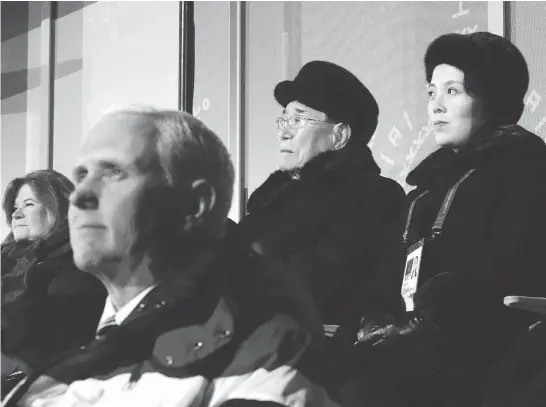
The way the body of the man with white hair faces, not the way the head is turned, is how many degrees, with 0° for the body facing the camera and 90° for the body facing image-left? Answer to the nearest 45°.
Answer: approximately 45°

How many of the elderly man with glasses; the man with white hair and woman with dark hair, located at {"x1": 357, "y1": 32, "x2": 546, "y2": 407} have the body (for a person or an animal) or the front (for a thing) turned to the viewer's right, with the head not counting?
0

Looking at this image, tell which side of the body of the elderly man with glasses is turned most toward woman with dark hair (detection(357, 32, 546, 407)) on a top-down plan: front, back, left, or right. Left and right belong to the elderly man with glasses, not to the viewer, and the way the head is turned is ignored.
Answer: left

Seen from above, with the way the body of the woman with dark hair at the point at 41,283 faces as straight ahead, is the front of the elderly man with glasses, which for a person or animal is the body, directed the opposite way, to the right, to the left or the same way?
the same way

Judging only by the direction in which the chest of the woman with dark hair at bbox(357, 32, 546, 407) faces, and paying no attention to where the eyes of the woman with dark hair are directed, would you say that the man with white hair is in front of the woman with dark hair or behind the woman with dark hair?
in front

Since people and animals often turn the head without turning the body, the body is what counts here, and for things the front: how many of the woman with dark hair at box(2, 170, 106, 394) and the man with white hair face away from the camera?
0

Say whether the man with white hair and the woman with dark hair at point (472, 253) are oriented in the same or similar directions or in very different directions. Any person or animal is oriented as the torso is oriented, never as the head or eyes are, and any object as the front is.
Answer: same or similar directions

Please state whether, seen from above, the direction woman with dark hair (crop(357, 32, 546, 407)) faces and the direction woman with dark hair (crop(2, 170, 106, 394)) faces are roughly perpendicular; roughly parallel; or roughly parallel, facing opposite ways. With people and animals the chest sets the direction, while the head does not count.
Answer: roughly parallel

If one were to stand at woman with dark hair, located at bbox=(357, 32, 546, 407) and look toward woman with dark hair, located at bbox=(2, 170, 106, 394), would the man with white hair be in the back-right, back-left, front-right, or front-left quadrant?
front-left

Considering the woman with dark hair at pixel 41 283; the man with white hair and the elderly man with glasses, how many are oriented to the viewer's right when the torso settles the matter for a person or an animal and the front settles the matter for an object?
0

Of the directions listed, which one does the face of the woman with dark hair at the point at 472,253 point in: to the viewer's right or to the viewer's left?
to the viewer's left

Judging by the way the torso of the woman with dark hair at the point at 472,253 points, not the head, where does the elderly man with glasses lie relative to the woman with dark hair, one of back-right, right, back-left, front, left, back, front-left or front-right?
right

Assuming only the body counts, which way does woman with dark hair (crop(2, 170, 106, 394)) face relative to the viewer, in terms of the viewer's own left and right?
facing the viewer and to the left of the viewer
